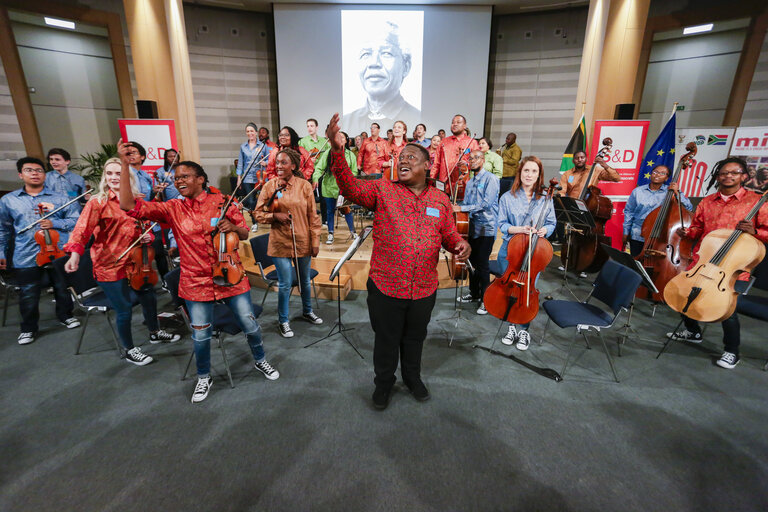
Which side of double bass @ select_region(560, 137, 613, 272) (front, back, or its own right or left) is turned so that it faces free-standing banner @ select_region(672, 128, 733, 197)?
back

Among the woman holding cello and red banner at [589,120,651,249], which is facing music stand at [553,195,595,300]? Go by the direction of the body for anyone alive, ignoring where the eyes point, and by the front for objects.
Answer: the red banner

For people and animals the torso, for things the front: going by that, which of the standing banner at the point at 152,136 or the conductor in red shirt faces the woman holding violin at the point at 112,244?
the standing banner

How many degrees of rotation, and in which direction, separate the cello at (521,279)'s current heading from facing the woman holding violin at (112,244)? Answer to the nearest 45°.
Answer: approximately 90° to its right

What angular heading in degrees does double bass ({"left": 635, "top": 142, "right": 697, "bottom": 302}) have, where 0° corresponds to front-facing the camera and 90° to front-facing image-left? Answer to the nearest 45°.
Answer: approximately 45°

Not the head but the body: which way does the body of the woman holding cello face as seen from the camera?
toward the camera

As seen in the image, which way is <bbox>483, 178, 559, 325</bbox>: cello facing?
toward the camera

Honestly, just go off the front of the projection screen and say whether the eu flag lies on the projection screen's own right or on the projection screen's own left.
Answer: on the projection screen's own left

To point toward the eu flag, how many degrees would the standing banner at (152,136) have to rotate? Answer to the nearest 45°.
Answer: approximately 45° to its left

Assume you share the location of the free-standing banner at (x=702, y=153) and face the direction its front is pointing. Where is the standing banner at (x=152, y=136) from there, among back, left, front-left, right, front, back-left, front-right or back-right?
front-right

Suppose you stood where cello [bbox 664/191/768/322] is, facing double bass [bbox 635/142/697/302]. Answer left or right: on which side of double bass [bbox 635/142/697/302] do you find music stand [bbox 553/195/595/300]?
left

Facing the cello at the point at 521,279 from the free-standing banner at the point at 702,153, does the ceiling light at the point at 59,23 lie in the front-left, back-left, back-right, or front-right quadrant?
front-right

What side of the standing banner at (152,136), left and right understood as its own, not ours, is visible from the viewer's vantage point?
front

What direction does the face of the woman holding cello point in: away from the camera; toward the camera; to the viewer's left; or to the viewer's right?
toward the camera

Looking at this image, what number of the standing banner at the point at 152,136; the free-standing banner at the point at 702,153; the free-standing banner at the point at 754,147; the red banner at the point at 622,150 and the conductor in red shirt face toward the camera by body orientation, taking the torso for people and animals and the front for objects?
5

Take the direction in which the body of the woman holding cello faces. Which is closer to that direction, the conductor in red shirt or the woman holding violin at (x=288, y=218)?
the conductor in red shirt

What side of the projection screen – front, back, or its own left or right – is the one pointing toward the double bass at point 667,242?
front
